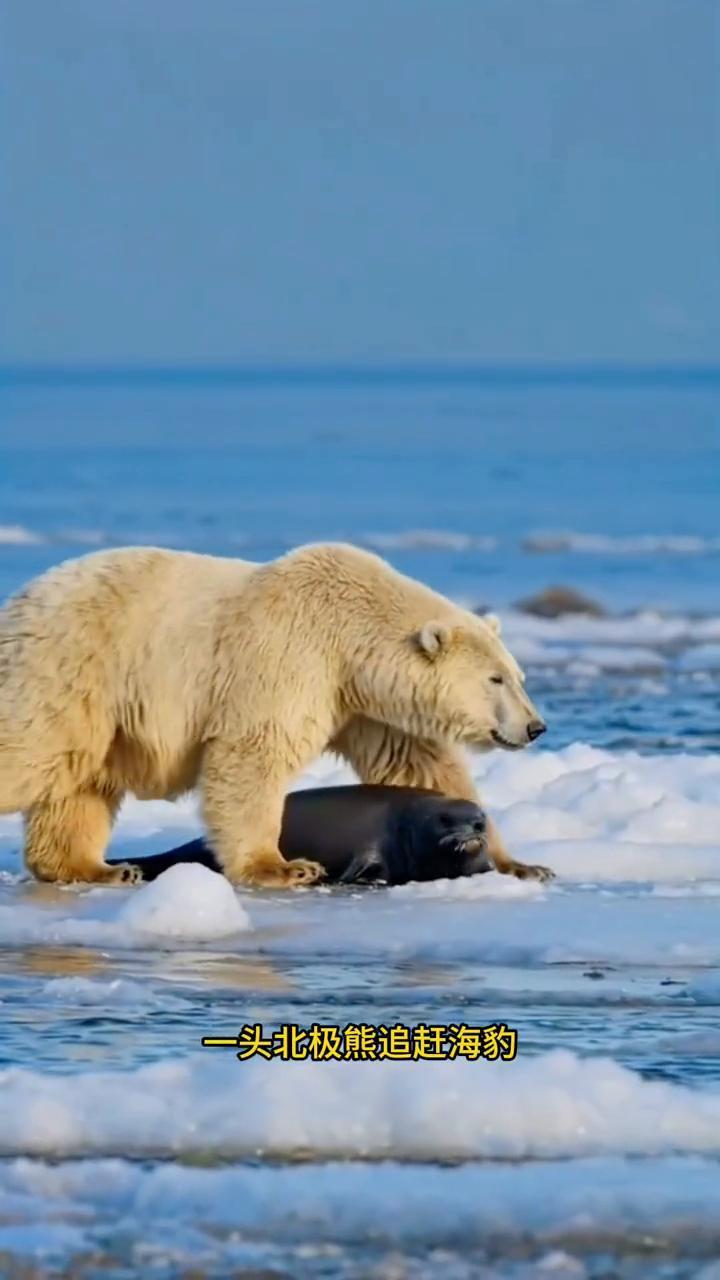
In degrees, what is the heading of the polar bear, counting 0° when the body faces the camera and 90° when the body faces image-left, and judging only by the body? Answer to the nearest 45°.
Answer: approximately 270°
